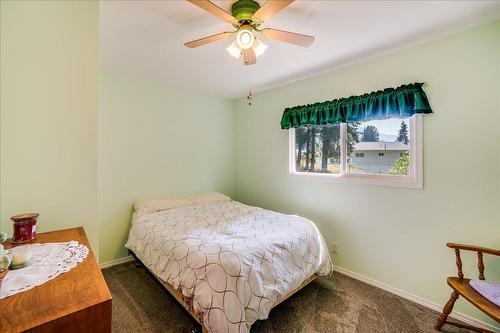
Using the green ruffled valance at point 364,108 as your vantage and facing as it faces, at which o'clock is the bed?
The bed is roughly at 12 o'clock from the green ruffled valance.

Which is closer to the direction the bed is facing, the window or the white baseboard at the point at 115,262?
the window

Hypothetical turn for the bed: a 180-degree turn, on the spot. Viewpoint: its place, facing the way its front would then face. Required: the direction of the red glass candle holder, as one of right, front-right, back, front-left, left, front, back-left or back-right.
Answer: left

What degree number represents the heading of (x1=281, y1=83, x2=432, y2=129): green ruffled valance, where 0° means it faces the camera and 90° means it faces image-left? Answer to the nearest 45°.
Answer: approximately 45°

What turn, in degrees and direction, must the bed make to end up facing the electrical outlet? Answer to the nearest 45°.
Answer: approximately 90° to its left

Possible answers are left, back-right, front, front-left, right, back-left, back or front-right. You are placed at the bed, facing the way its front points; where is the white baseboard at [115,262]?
back
